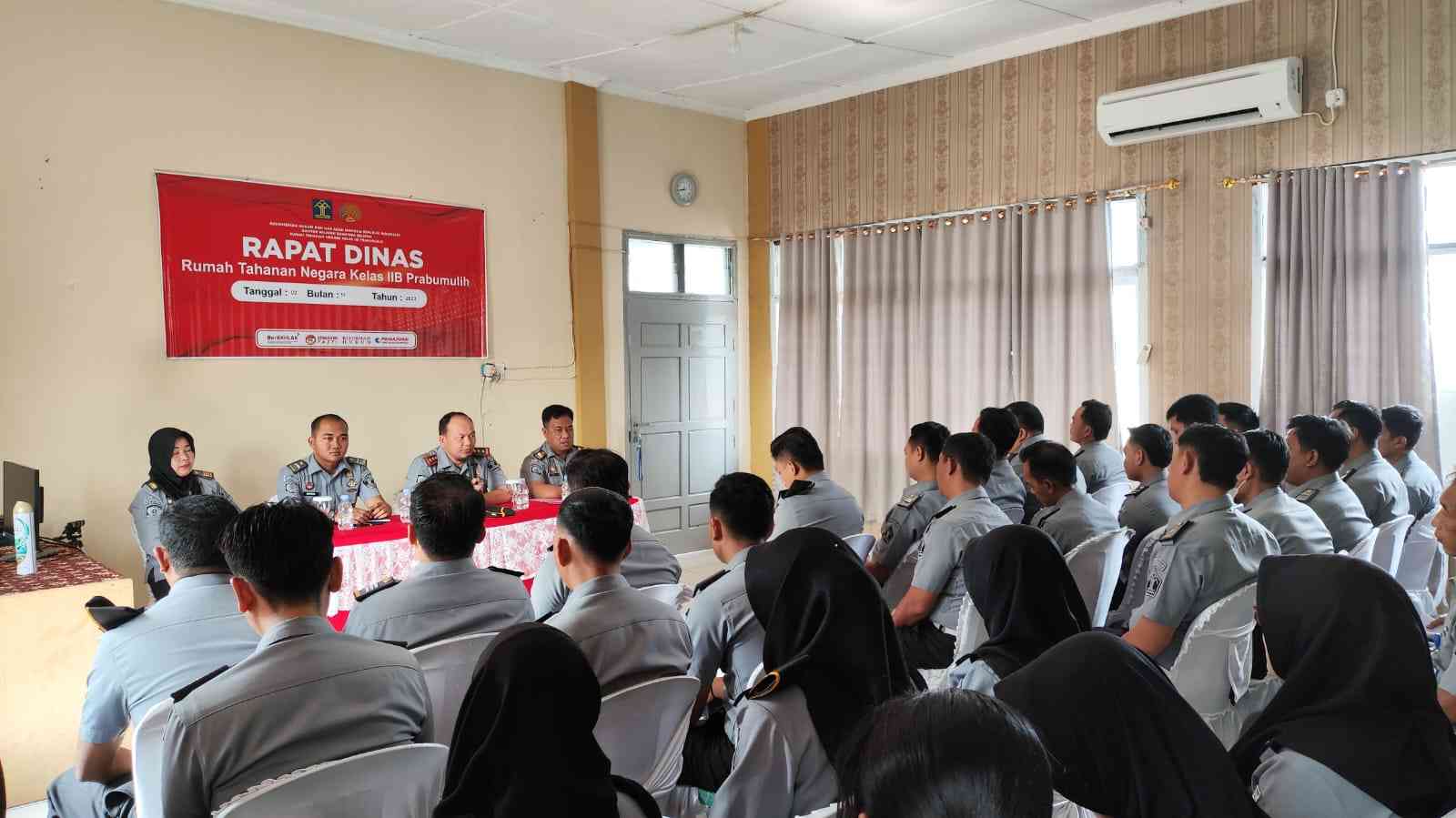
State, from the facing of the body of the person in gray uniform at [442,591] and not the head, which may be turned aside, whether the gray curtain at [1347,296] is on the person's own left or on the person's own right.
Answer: on the person's own right

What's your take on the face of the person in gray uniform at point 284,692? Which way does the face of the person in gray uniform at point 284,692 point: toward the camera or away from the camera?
away from the camera

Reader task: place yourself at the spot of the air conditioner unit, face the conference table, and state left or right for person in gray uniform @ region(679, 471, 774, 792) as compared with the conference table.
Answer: left

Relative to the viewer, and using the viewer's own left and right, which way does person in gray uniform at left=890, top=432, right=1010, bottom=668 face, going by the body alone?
facing away from the viewer and to the left of the viewer

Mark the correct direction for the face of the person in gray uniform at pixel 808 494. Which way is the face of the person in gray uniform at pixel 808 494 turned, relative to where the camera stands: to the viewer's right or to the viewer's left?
to the viewer's left

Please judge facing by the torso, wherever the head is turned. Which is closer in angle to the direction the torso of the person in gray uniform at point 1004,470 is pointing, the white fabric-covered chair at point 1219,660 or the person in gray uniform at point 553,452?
the person in gray uniform

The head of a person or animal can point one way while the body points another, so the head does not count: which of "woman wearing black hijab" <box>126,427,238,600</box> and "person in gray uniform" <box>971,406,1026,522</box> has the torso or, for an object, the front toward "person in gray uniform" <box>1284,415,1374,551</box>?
the woman wearing black hijab

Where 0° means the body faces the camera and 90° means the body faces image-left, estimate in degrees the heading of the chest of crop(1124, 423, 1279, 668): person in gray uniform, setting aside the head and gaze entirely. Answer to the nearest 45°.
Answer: approximately 135°

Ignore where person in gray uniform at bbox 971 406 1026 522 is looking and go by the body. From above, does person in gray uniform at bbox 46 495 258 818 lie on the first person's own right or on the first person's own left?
on the first person's own left

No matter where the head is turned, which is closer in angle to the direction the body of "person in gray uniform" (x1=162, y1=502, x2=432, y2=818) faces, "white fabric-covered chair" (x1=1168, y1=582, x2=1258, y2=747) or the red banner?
the red banner

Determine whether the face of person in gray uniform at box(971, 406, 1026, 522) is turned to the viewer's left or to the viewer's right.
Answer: to the viewer's left

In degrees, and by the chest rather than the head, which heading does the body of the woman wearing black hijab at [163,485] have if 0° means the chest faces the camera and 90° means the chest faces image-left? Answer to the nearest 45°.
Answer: approximately 315°

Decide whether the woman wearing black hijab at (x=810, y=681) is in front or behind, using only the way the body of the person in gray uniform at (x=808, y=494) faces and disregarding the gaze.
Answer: behind

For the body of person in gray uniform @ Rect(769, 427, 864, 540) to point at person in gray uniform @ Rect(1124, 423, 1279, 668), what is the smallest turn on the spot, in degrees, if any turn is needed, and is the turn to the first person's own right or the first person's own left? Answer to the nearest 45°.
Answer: approximately 180°
